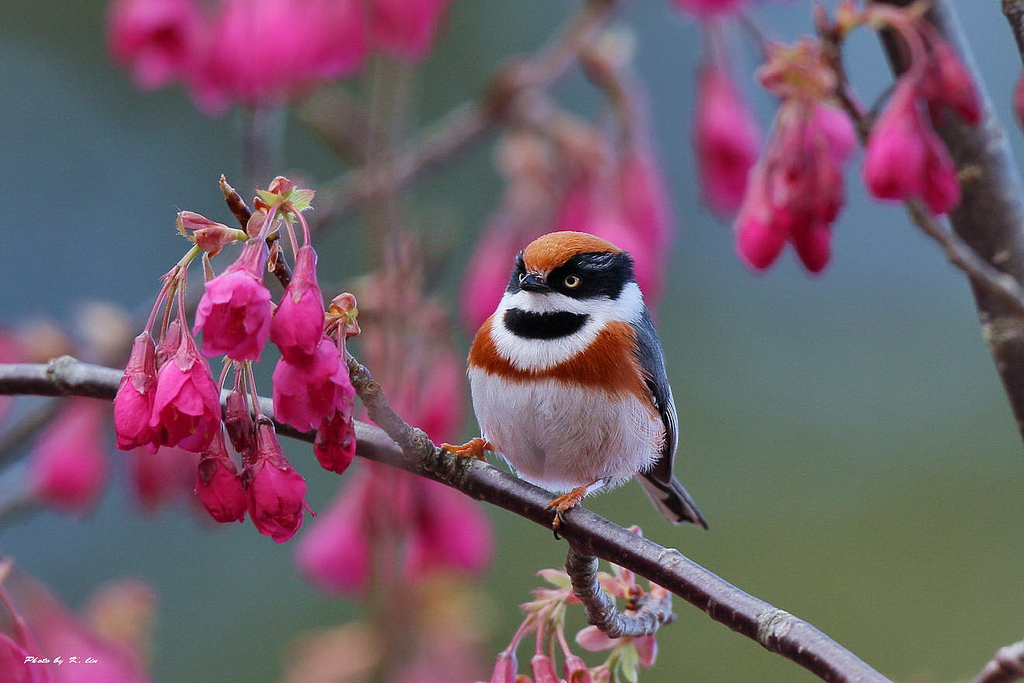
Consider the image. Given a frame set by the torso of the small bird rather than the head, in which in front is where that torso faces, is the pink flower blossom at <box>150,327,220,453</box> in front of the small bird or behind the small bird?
in front

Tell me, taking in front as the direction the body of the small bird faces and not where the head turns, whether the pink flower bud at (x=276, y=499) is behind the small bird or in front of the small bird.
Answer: in front

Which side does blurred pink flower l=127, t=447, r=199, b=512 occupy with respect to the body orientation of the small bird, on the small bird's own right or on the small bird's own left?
on the small bird's own right

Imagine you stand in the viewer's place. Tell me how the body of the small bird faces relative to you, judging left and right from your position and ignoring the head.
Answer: facing the viewer and to the left of the viewer
